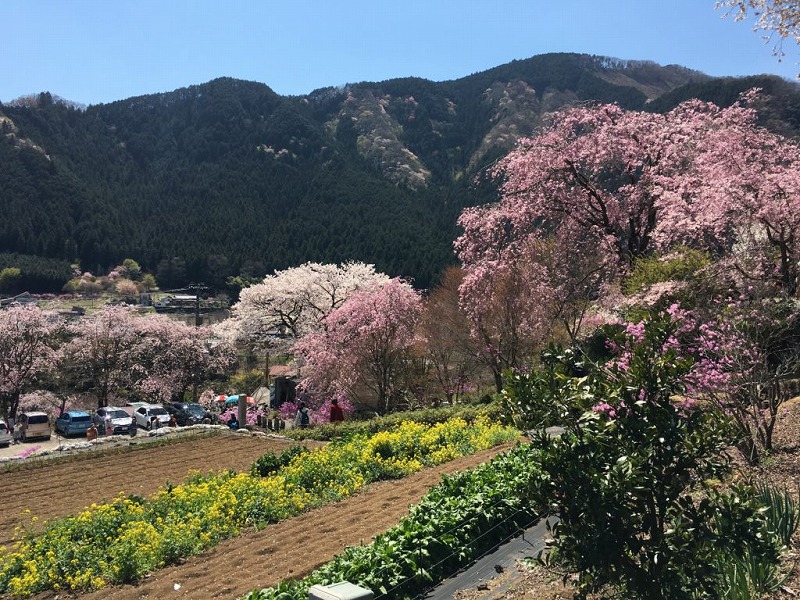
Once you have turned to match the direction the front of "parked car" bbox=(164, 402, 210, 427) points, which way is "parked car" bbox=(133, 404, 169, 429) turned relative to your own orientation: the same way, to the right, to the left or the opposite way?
the same way

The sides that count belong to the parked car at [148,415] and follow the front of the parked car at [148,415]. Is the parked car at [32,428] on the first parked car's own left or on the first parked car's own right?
on the first parked car's own right

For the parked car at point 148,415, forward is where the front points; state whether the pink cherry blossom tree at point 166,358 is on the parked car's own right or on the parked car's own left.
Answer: on the parked car's own left

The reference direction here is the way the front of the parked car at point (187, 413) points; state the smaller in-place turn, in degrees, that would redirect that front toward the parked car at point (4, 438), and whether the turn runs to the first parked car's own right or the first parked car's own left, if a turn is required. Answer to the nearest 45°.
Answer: approximately 90° to the first parked car's own right

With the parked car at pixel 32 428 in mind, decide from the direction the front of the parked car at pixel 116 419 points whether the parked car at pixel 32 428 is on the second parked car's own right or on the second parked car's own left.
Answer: on the second parked car's own right

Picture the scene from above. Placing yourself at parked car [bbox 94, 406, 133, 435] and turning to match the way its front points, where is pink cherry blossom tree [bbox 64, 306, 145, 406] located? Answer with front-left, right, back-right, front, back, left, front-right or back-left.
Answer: back-left

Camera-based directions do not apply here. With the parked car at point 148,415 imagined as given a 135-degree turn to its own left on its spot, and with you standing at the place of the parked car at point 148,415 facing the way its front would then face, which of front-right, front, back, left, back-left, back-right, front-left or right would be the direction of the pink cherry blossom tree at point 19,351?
front-left

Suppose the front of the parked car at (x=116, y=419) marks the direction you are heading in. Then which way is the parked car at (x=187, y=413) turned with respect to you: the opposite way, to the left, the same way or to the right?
the same way

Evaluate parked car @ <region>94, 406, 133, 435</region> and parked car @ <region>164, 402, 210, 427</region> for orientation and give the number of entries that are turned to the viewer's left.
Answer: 0

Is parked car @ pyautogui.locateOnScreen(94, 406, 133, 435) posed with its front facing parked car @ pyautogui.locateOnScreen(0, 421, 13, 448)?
no

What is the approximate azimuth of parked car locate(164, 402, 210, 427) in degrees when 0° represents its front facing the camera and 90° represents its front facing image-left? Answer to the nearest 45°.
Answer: approximately 315°

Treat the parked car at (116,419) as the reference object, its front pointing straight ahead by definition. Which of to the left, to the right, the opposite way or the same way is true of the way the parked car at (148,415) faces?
the same way

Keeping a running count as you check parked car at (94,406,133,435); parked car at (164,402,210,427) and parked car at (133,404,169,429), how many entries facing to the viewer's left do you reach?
0

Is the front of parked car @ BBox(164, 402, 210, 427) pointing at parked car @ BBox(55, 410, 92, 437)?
no

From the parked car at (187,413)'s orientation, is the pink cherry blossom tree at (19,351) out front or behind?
behind

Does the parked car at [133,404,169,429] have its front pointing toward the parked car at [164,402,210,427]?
no
